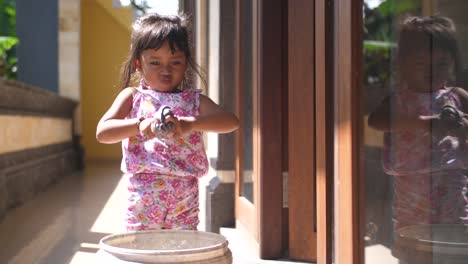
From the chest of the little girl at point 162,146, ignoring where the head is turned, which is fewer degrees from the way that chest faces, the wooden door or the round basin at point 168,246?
the round basin

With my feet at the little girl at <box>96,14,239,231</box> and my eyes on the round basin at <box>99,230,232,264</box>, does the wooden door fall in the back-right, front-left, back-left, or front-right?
back-left

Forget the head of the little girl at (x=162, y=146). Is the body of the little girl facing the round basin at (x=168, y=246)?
yes

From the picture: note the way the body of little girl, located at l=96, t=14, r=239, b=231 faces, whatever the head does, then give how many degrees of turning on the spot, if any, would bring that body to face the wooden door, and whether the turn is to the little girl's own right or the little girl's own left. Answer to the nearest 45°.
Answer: approximately 135° to the little girl's own left

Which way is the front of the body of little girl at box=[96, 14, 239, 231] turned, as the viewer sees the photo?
toward the camera

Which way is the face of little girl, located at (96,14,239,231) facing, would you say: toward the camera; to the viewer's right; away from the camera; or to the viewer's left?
toward the camera
